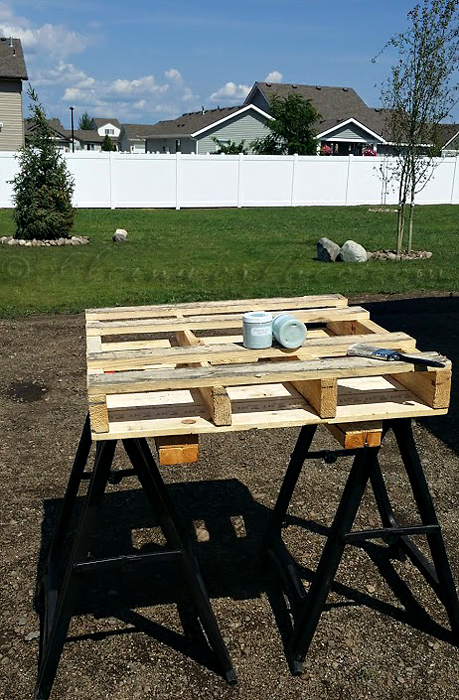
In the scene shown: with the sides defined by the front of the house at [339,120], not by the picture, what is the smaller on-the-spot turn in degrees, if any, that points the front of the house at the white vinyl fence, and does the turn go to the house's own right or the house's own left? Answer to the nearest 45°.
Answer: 0° — it already faces it

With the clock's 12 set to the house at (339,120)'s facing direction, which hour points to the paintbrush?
The paintbrush is roughly at 12 o'clock from the house.

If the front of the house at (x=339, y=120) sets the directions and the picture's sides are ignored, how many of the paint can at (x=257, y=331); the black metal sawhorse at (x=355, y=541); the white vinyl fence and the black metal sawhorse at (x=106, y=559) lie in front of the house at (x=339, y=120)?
4

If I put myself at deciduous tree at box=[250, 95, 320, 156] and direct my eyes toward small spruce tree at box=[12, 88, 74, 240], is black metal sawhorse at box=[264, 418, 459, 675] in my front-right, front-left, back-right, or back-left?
front-left

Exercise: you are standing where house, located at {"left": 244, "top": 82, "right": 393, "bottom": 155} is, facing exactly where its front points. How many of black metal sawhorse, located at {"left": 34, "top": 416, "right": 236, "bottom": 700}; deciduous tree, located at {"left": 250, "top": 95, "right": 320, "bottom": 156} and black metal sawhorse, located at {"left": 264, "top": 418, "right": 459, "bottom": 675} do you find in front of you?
3

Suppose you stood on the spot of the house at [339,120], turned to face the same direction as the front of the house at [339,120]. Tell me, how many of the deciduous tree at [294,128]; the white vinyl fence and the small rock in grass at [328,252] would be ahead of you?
3

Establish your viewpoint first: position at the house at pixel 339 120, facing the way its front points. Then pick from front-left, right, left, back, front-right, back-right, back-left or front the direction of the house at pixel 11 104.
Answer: front-right

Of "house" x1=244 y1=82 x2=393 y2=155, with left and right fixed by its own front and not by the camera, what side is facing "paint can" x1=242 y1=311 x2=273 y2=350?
front

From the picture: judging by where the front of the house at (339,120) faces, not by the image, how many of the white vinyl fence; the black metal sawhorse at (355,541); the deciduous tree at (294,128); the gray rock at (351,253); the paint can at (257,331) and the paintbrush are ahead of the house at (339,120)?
6

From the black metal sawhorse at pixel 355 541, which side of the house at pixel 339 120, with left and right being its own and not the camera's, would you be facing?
front

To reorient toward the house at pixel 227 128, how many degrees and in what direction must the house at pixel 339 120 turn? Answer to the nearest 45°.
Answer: approximately 45° to its right

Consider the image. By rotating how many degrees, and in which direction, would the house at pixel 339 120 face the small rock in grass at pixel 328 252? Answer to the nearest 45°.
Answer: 0° — it already faces it

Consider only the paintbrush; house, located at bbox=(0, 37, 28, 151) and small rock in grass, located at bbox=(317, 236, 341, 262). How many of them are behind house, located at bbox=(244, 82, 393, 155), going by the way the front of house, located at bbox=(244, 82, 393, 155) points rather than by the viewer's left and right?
0

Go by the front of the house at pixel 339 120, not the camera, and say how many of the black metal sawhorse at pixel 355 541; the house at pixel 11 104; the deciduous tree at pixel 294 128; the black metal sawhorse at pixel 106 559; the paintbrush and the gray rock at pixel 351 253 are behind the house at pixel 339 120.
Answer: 0

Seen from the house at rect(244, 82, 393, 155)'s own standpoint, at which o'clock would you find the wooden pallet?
The wooden pallet is roughly at 12 o'clock from the house.

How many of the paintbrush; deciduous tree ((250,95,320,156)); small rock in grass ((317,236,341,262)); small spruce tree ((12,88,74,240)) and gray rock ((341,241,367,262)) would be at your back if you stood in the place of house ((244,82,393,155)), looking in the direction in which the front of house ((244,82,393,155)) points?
0

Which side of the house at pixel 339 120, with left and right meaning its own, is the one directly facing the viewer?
front

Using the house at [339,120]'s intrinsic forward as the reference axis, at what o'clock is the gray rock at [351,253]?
The gray rock is roughly at 12 o'clock from the house.

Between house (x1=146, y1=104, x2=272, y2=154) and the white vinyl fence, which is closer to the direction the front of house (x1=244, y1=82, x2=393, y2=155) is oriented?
the white vinyl fence
